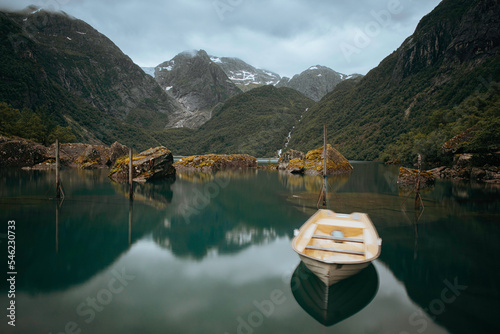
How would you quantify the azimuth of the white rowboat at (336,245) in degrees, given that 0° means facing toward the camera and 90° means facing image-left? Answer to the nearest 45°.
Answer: approximately 0°

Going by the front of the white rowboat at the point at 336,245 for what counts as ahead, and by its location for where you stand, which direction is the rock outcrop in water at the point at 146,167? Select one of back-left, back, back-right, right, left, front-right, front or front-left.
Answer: back-right

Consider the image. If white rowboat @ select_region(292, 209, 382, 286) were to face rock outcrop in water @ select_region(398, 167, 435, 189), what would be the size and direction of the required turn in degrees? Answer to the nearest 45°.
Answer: approximately 180°
